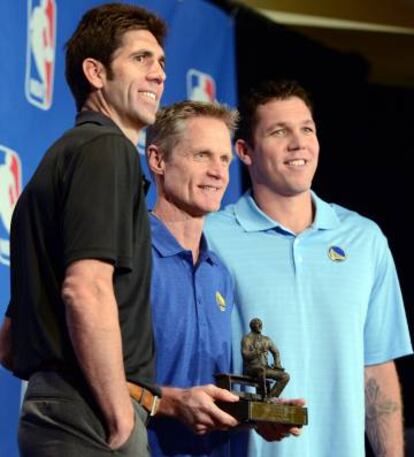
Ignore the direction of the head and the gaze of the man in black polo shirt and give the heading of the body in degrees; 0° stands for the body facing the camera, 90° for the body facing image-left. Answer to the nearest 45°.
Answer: approximately 270°

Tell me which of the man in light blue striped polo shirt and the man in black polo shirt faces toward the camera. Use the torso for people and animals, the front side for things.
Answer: the man in light blue striped polo shirt

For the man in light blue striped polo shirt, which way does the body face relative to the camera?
toward the camera

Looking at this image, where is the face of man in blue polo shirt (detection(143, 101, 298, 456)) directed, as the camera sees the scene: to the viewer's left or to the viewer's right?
to the viewer's right

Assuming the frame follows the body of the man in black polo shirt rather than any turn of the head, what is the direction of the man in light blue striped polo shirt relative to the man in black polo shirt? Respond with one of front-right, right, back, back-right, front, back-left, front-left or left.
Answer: front-left

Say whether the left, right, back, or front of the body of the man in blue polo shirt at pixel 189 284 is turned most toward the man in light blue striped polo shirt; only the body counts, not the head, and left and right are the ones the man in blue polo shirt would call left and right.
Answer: left

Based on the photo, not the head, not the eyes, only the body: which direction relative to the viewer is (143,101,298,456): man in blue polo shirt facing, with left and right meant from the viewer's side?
facing the viewer and to the right of the viewer

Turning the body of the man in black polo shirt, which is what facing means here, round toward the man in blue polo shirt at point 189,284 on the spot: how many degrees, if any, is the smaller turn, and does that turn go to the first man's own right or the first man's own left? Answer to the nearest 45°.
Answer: approximately 45° to the first man's own left
